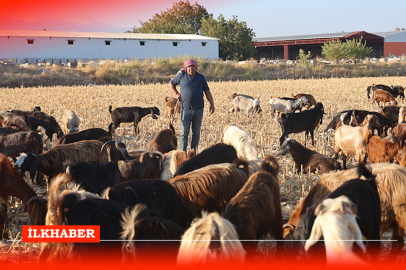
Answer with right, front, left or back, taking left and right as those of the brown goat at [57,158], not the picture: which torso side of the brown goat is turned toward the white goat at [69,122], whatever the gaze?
right

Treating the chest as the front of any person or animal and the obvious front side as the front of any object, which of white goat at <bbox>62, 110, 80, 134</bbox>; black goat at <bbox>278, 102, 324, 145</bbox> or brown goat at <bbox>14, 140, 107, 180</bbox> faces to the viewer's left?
brown goat at <bbox>14, 140, 107, 180</bbox>

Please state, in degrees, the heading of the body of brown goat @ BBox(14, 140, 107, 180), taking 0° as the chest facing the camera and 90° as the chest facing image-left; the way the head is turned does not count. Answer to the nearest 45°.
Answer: approximately 90°

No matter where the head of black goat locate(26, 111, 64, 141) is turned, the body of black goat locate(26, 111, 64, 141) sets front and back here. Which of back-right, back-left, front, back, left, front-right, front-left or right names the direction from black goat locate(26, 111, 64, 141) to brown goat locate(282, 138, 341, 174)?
front-right

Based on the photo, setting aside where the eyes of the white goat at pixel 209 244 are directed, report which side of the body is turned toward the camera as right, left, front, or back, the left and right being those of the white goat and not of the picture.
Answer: back

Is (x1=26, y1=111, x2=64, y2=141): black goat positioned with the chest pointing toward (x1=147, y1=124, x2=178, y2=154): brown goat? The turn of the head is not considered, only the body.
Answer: no
